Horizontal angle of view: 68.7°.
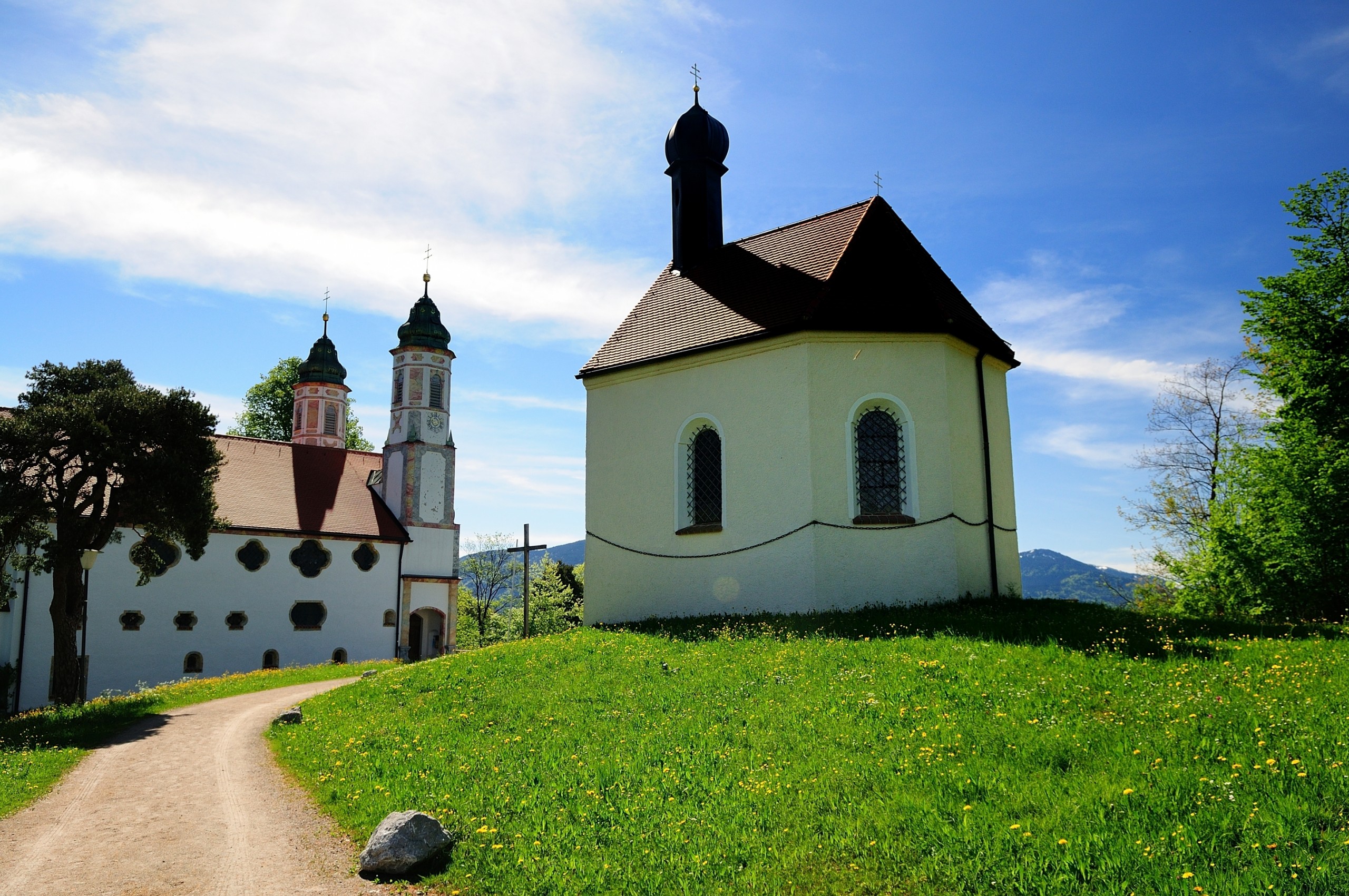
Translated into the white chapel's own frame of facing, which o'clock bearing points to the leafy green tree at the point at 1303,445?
The leafy green tree is roughly at 4 o'clock from the white chapel.

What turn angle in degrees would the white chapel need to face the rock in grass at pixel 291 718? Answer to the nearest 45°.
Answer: approximately 90° to its left

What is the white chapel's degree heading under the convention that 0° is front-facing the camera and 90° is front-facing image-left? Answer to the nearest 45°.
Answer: approximately 135°

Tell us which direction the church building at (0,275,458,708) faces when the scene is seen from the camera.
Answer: facing away from the viewer and to the right of the viewer

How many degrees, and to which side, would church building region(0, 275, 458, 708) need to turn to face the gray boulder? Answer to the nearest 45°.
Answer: approximately 135° to its right

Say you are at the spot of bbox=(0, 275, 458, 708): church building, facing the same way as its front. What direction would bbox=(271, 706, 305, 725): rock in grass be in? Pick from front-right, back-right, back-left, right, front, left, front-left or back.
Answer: back-right

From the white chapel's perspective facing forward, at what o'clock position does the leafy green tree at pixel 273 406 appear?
The leafy green tree is roughly at 12 o'clock from the white chapel.

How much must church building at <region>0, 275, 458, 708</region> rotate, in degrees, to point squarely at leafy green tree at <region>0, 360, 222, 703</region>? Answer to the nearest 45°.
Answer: approximately 135° to its right
